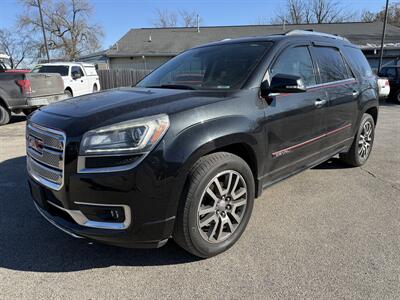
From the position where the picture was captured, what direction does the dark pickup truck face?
facing away from the viewer and to the left of the viewer

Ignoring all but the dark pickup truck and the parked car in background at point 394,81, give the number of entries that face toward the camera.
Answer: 0

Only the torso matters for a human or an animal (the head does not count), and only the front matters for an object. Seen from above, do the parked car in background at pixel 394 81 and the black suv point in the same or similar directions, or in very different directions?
very different directions

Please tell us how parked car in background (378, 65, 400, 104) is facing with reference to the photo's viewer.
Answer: facing away from the viewer and to the right of the viewer

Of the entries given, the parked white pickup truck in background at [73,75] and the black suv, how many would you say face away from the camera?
0

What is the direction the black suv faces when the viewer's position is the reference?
facing the viewer and to the left of the viewer

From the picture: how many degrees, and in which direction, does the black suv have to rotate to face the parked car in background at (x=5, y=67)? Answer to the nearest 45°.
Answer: approximately 90° to its right
